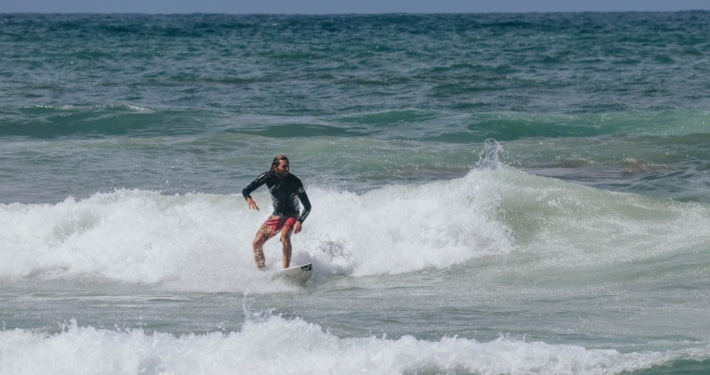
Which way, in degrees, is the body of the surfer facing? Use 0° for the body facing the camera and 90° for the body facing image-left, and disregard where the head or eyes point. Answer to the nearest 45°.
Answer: approximately 0°
